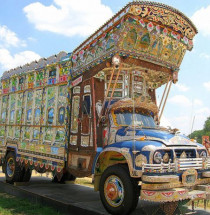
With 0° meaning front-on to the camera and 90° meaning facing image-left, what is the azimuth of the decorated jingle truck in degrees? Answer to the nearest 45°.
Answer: approximately 315°
